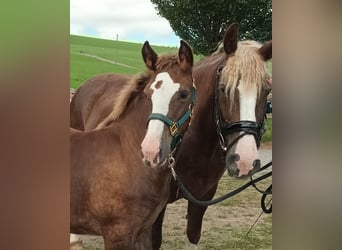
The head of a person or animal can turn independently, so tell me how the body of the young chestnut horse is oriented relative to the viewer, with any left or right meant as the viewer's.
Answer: facing the viewer and to the right of the viewer

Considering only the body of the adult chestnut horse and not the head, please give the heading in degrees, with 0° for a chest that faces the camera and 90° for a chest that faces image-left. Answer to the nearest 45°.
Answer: approximately 315°

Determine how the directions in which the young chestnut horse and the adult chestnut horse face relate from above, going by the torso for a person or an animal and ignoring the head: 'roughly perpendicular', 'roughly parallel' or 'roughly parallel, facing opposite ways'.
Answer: roughly parallel
